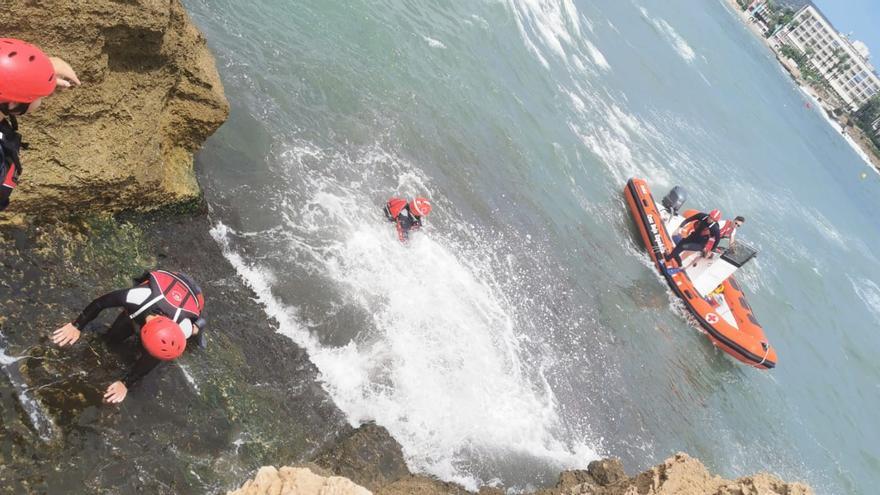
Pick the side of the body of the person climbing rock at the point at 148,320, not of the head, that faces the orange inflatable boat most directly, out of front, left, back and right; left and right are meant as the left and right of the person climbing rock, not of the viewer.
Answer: back

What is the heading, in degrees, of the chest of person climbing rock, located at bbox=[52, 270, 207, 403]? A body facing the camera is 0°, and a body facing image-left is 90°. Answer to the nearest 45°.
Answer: approximately 45°

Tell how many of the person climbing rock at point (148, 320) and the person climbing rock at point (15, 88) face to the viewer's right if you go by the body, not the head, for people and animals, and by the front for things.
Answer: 1

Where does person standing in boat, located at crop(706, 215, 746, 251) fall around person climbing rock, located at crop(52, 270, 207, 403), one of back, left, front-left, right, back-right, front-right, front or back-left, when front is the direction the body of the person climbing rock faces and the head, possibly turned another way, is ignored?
back

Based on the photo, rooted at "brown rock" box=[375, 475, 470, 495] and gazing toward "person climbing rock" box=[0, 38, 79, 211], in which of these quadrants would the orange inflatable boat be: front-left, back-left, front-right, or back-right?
back-right

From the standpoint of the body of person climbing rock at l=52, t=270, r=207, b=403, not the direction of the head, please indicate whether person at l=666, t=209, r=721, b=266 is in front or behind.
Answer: behind

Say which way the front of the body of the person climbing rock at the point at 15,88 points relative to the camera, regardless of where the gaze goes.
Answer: to the viewer's right
